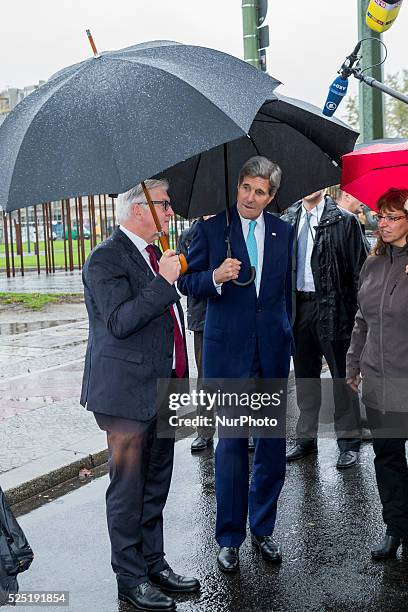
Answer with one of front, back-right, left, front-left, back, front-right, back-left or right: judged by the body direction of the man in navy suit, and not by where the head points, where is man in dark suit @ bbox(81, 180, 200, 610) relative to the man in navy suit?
front-right

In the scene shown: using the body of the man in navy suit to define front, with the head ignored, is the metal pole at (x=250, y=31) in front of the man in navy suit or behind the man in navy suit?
behind

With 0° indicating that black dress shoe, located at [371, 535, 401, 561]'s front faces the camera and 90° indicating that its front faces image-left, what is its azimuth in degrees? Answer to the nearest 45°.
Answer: approximately 45°

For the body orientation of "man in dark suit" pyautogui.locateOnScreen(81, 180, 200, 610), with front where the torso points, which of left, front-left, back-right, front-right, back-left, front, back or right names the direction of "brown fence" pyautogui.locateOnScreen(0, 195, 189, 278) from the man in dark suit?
left

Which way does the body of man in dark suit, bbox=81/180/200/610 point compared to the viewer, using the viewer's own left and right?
facing to the right of the viewer

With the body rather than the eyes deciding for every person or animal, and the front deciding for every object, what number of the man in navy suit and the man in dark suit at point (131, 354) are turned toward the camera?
1

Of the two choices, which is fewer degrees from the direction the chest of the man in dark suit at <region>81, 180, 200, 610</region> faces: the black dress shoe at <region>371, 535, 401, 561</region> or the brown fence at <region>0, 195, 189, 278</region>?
the black dress shoe

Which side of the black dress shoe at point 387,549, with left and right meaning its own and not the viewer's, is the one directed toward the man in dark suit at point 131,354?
front

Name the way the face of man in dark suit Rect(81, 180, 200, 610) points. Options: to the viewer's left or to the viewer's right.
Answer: to the viewer's right
